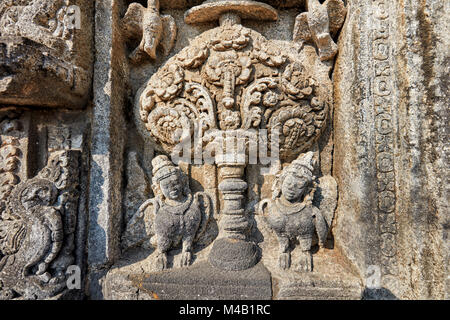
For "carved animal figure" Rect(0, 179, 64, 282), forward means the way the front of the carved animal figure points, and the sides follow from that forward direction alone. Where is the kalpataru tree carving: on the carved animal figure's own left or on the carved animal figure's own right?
on the carved animal figure's own left

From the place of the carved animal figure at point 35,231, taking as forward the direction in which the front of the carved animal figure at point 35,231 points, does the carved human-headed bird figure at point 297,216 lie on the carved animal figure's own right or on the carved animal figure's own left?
on the carved animal figure's own left
